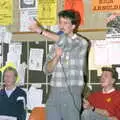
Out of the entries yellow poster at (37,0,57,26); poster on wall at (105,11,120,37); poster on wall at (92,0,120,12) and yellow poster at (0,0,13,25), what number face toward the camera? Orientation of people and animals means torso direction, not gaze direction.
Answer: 4

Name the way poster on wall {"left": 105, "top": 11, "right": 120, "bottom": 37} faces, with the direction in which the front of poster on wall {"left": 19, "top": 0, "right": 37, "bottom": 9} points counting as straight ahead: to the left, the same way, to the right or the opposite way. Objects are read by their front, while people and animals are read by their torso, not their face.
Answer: the same way

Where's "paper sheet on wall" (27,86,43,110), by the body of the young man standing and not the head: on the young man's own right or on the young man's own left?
on the young man's own right

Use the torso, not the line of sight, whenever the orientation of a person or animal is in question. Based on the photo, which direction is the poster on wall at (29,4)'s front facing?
toward the camera

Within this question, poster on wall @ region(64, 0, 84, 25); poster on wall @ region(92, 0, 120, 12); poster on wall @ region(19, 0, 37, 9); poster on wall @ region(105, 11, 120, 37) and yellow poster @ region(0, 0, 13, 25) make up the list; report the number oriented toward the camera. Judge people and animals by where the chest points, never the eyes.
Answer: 5

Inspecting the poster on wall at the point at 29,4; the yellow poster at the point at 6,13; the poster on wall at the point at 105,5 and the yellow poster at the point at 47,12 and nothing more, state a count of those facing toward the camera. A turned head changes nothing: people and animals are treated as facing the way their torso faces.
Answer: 4

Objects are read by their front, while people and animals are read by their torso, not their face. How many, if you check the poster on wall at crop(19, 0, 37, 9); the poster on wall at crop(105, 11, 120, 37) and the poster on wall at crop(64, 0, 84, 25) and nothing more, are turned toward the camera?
3

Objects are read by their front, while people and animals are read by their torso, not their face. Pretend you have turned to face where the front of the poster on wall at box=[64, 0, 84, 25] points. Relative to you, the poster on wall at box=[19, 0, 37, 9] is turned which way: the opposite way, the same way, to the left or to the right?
the same way

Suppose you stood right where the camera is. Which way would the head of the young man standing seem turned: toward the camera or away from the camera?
toward the camera

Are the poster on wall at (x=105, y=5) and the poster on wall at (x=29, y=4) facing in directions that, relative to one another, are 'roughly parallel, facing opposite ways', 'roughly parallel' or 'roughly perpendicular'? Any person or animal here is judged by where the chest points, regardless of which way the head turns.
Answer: roughly parallel

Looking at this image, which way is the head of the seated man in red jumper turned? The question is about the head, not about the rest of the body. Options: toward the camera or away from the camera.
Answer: toward the camera

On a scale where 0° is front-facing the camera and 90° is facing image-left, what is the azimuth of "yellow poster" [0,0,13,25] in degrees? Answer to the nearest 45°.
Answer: approximately 0°

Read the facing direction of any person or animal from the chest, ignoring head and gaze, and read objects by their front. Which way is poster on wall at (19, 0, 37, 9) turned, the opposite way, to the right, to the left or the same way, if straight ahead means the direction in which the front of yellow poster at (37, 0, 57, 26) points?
the same way
